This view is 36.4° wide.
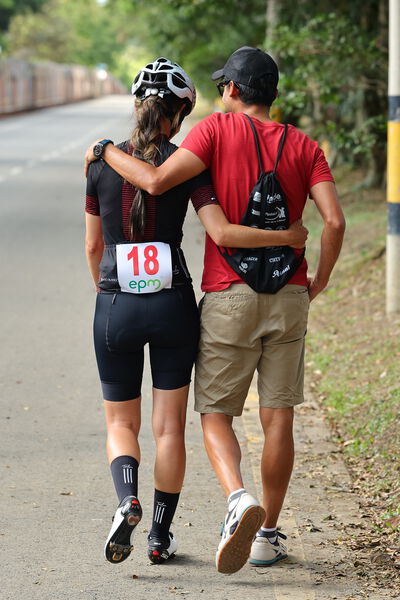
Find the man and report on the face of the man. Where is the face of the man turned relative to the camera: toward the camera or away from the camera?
away from the camera

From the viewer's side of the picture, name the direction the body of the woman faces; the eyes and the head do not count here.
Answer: away from the camera

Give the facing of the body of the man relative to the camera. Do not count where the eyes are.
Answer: away from the camera
